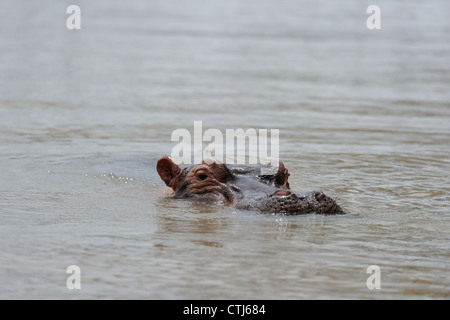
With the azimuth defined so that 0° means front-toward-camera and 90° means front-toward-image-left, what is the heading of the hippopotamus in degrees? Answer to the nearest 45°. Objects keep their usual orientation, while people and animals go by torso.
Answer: approximately 315°
